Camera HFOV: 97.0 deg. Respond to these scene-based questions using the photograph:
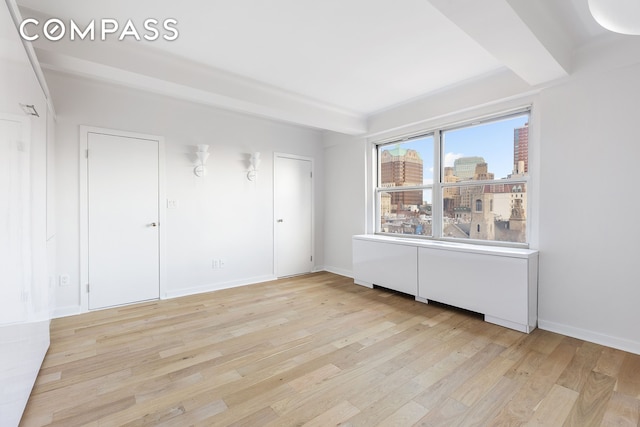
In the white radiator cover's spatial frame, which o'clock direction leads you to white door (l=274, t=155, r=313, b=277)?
The white door is roughly at 2 o'clock from the white radiator cover.

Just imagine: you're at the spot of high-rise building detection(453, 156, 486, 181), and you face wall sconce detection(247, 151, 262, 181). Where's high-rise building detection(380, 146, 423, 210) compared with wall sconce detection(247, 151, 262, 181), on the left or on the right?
right

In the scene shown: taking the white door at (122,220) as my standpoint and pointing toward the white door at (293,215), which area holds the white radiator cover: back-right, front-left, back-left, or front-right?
front-right

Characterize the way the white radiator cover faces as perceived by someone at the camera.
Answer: facing the viewer and to the left of the viewer

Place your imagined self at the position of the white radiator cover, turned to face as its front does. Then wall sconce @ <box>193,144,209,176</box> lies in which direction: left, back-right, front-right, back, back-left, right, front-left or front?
front-right

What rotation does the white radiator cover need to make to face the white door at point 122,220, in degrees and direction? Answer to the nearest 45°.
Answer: approximately 45° to its right
